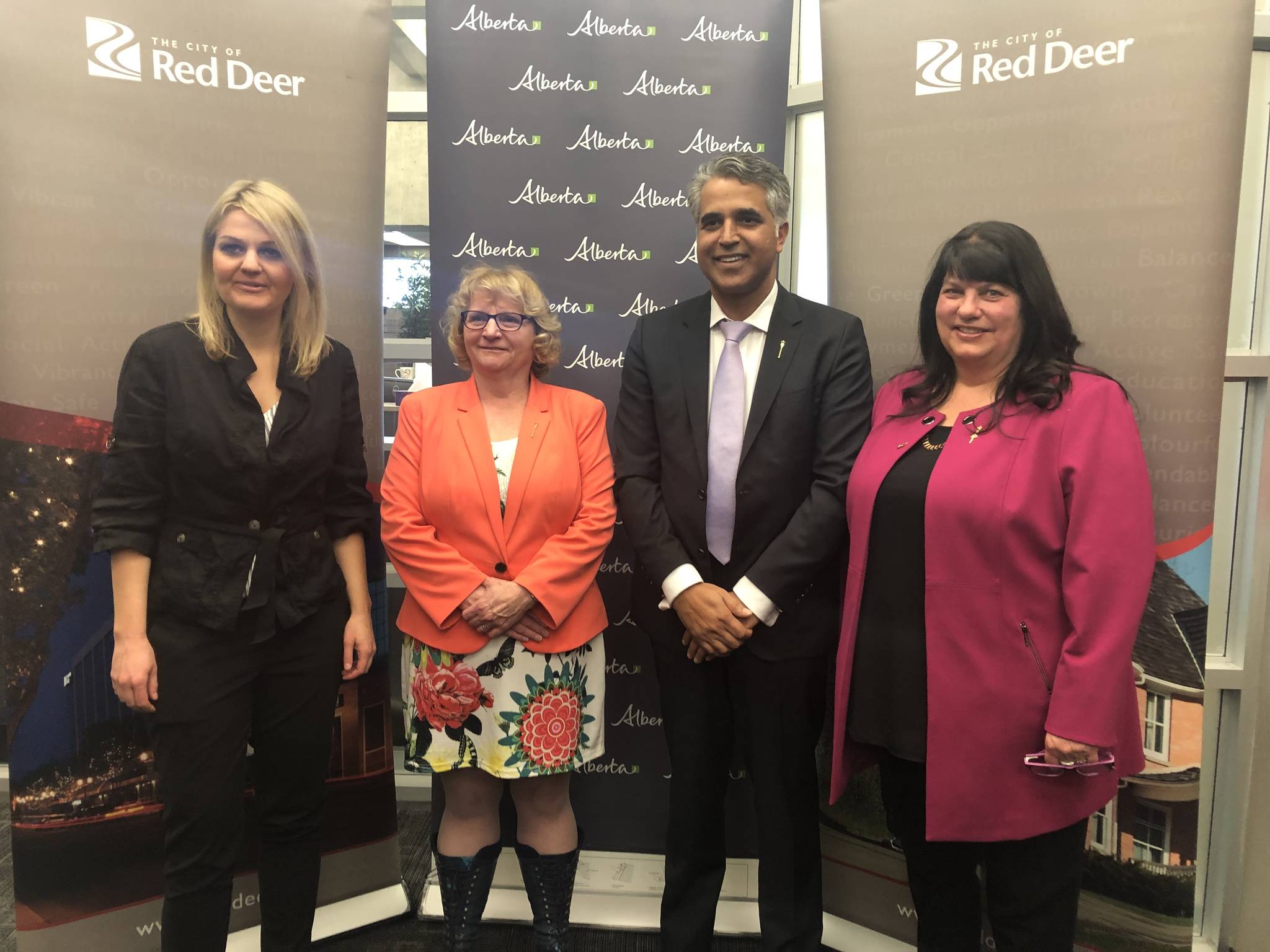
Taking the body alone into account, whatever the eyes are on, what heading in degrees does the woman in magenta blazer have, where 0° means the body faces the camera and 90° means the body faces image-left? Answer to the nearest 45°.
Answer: approximately 45°

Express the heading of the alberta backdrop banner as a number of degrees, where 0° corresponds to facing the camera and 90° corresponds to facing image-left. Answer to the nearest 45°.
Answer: approximately 0°

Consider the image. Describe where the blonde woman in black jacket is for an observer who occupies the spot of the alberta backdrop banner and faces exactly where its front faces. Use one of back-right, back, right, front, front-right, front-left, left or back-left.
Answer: front-right

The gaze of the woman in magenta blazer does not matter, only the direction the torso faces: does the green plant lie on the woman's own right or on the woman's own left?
on the woman's own right

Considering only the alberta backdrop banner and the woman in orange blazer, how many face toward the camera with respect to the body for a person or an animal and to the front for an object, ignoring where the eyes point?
2

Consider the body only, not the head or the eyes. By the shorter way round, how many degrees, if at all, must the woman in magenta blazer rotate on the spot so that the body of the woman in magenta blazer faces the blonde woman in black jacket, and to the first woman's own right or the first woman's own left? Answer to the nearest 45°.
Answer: approximately 45° to the first woman's own right

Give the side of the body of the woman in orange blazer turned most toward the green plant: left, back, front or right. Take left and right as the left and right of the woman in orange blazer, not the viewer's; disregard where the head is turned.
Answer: back
